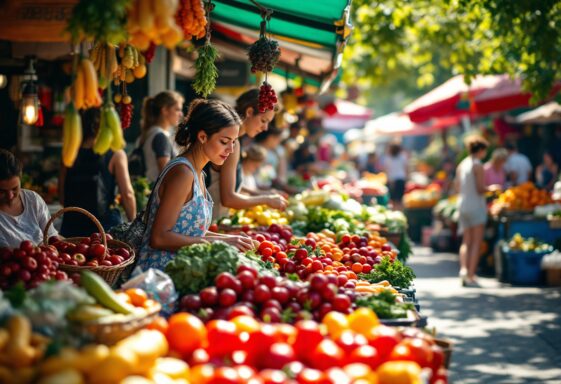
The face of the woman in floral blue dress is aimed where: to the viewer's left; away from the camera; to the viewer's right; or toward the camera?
to the viewer's right

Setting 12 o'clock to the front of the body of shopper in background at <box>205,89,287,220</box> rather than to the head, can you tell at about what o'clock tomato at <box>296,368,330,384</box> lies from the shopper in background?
The tomato is roughly at 3 o'clock from the shopper in background.

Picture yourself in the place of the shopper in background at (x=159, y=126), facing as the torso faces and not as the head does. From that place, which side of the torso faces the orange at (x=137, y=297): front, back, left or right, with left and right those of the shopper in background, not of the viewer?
right

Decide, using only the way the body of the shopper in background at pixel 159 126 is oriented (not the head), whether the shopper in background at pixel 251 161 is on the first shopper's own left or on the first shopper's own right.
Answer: on the first shopper's own left

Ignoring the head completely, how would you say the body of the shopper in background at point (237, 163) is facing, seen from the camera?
to the viewer's right

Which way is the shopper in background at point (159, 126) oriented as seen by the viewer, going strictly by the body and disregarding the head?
to the viewer's right

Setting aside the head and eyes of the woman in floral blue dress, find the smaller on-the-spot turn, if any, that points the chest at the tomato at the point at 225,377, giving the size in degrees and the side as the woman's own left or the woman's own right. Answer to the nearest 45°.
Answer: approximately 90° to the woman's own right

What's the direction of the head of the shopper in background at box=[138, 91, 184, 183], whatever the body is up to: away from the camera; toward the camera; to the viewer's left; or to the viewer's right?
to the viewer's right
